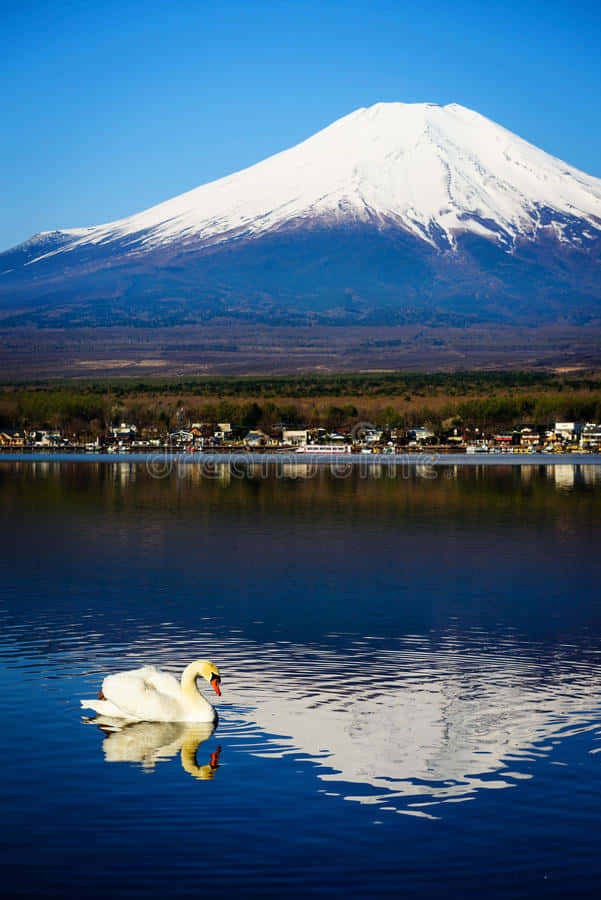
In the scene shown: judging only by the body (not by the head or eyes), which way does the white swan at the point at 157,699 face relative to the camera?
to the viewer's right
